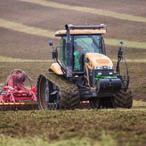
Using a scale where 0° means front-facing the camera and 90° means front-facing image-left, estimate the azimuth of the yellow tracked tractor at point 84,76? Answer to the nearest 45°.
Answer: approximately 315°

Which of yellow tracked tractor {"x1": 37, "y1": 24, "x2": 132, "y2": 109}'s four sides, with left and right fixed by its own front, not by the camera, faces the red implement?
back
